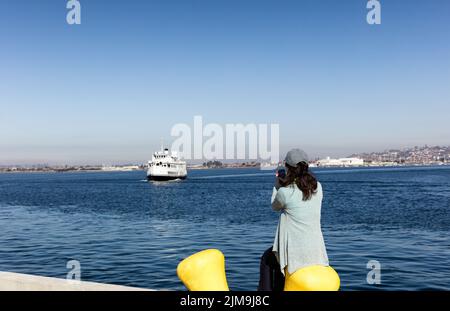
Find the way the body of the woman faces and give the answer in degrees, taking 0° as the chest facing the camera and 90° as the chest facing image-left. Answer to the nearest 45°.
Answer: approximately 135°

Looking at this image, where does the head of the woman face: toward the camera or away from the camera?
away from the camera
